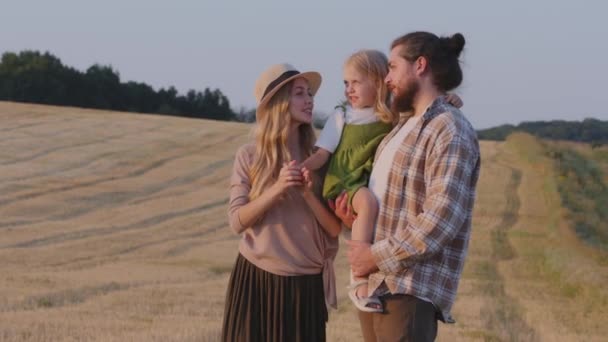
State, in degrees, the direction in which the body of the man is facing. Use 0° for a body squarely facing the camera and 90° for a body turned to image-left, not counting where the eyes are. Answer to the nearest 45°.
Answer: approximately 90°

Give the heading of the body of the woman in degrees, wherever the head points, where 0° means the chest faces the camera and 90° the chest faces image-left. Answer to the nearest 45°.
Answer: approximately 315°

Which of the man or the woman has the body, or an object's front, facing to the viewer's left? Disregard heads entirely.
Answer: the man

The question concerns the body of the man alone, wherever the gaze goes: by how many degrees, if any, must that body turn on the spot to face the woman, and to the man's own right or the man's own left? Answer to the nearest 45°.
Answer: approximately 45° to the man's own right

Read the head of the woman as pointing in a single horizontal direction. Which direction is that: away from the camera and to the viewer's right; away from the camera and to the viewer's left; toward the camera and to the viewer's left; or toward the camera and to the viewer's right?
toward the camera and to the viewer's right

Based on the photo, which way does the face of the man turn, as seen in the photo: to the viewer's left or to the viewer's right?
to the viewer's left
